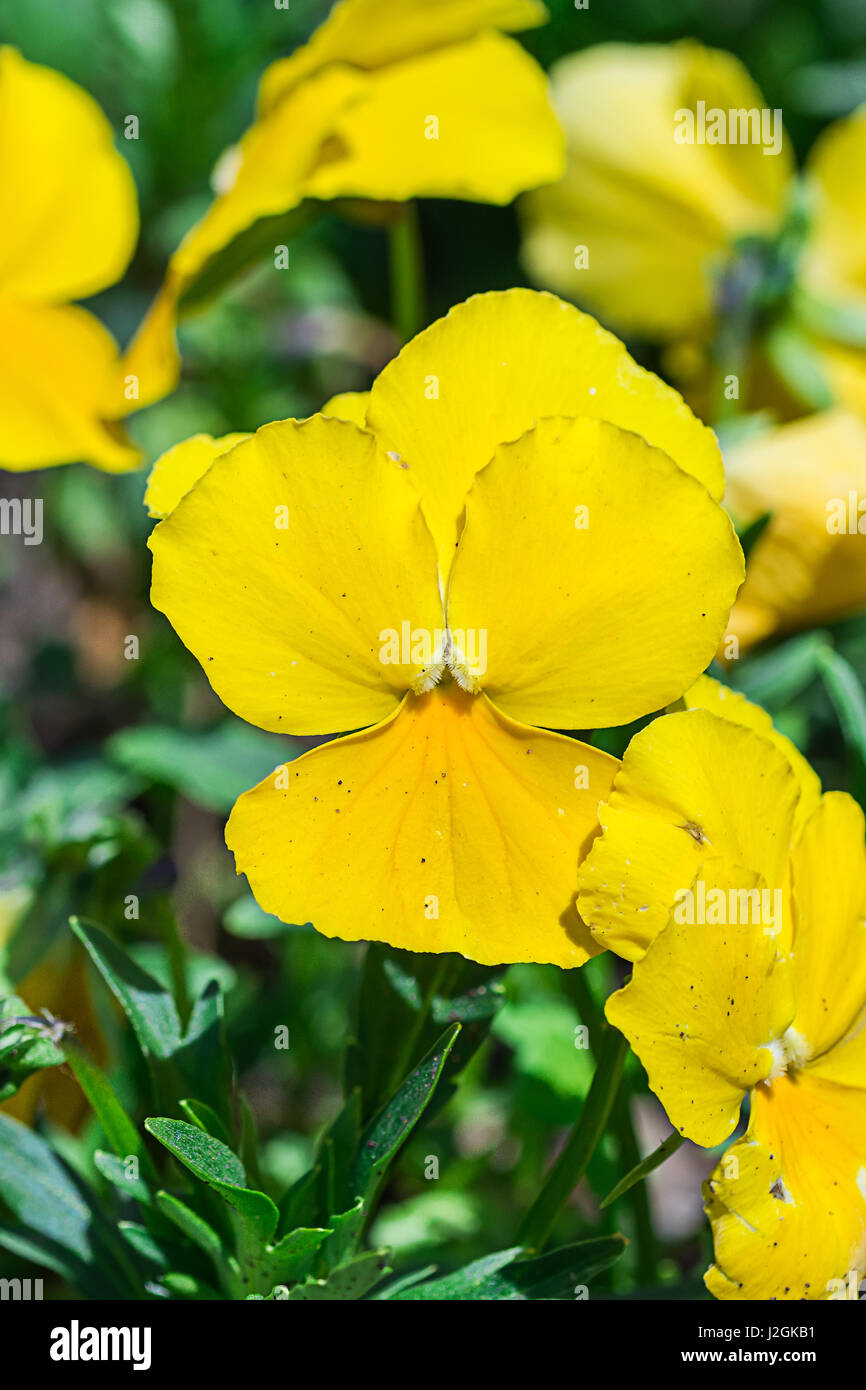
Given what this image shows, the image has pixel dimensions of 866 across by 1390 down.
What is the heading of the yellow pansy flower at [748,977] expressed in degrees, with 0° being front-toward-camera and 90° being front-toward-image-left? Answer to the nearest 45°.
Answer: approximately 0°

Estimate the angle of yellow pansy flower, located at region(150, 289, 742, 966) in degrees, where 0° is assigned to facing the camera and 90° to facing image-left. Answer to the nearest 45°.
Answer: approximately 0°

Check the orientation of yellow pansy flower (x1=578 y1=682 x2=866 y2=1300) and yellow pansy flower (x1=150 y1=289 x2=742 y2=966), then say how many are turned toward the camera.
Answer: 2

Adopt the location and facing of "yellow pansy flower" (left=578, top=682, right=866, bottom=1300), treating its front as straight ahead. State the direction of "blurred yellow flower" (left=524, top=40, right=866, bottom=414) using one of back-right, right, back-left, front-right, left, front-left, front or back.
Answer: back
